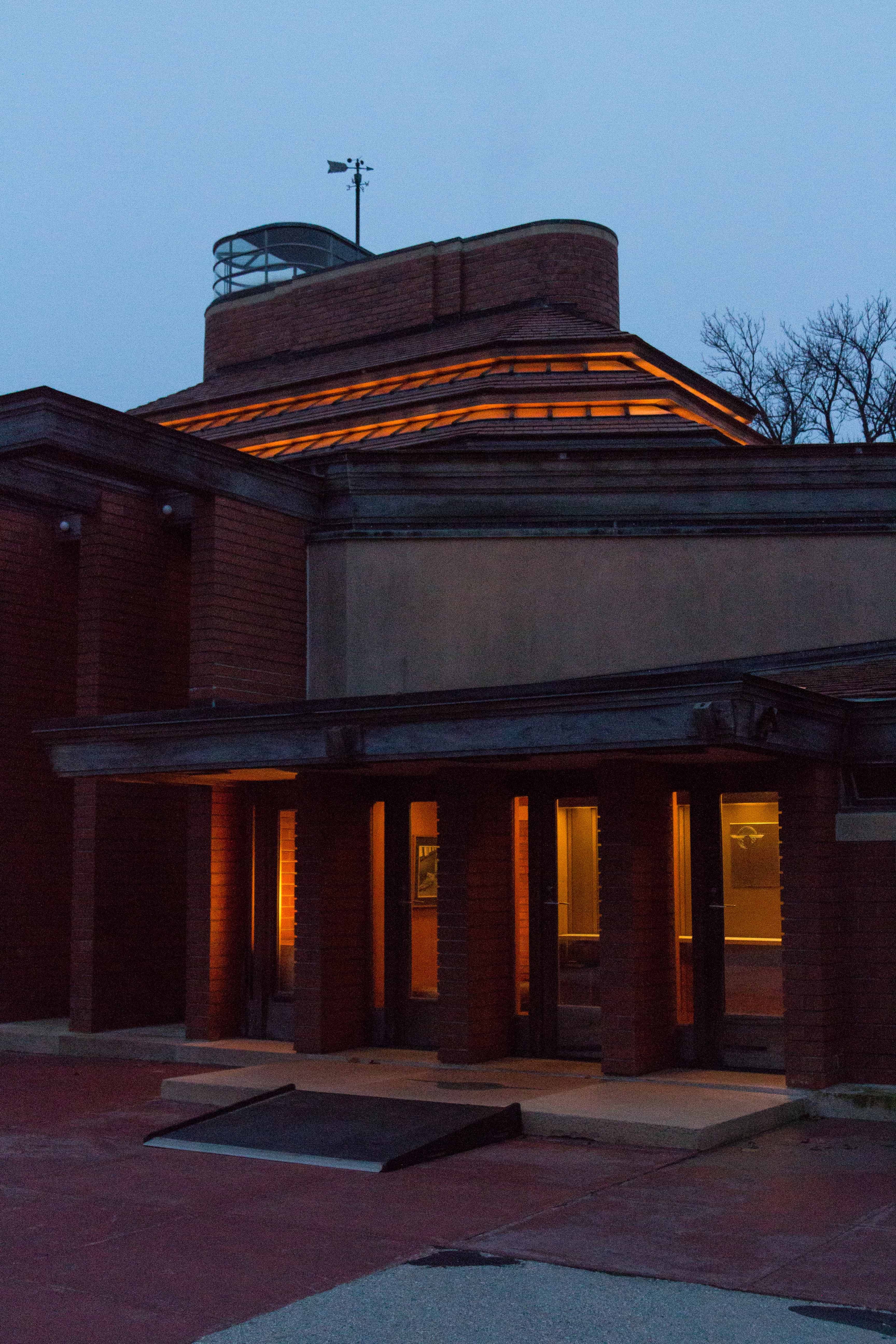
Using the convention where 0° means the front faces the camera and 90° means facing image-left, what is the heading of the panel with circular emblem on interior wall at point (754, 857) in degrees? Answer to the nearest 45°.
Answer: approximately 0°

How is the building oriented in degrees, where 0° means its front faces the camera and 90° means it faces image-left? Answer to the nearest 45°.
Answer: approximately 45°
